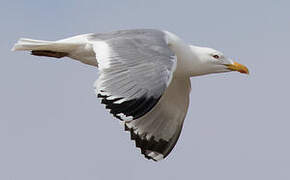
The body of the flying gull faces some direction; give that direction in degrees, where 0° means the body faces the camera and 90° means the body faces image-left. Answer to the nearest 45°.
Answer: approximately 270°
